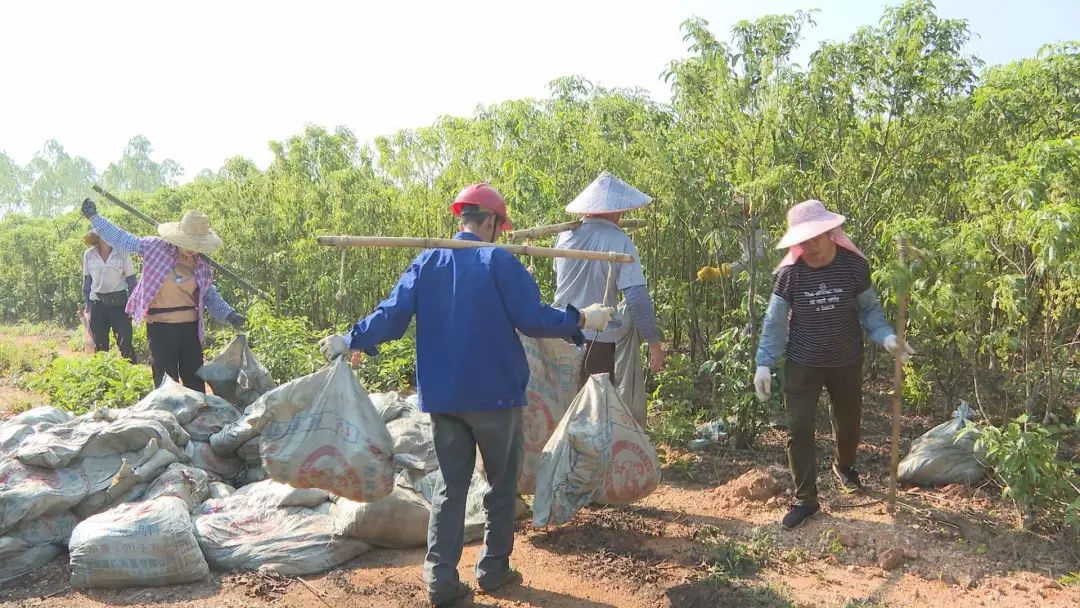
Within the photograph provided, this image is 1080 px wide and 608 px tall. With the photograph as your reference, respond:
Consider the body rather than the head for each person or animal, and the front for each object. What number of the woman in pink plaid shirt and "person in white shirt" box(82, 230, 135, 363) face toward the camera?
2

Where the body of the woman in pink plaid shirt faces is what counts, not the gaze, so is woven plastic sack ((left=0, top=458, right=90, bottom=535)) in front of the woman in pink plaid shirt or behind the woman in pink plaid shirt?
in front

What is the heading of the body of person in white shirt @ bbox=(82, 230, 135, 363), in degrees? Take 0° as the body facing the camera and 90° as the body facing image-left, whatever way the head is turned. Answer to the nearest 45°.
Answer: approximately 0°

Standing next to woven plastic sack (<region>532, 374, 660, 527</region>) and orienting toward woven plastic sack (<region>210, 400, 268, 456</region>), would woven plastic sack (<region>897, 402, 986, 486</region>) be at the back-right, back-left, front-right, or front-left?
back-right

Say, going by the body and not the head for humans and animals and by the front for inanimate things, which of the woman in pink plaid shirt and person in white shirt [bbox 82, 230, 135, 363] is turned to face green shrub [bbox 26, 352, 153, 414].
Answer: the person in white shirt

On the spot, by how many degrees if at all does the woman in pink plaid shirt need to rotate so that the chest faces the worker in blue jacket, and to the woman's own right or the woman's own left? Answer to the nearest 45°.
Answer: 0° — they already face them

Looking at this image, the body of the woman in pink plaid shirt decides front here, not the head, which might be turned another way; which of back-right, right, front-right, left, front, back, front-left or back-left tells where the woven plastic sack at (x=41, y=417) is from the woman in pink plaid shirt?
front-right

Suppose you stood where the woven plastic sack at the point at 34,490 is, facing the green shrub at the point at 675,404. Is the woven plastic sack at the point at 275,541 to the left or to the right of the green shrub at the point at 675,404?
right

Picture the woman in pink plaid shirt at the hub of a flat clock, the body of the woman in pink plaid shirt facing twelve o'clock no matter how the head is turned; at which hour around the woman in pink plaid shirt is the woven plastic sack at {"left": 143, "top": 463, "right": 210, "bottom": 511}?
The woven plastic sack is roughly at 12 o'clock from the woman in pink plaid shirt.

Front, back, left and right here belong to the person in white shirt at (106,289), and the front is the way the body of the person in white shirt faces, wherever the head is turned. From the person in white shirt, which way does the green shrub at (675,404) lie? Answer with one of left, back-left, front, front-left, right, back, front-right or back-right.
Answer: front-left

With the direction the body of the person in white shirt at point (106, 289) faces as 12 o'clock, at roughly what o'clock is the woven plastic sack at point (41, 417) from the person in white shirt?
The woven plastic sack is roughly at 12 o'clock from the person in white shirt.

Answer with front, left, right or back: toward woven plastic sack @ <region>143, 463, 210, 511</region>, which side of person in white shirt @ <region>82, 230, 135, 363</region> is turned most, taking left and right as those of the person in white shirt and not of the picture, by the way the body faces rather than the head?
front
